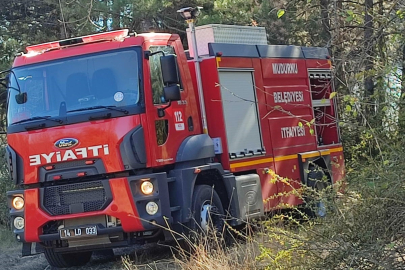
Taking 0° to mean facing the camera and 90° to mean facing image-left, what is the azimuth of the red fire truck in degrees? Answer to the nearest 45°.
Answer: approximately 45°

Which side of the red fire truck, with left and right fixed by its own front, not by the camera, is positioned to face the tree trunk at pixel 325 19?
back
